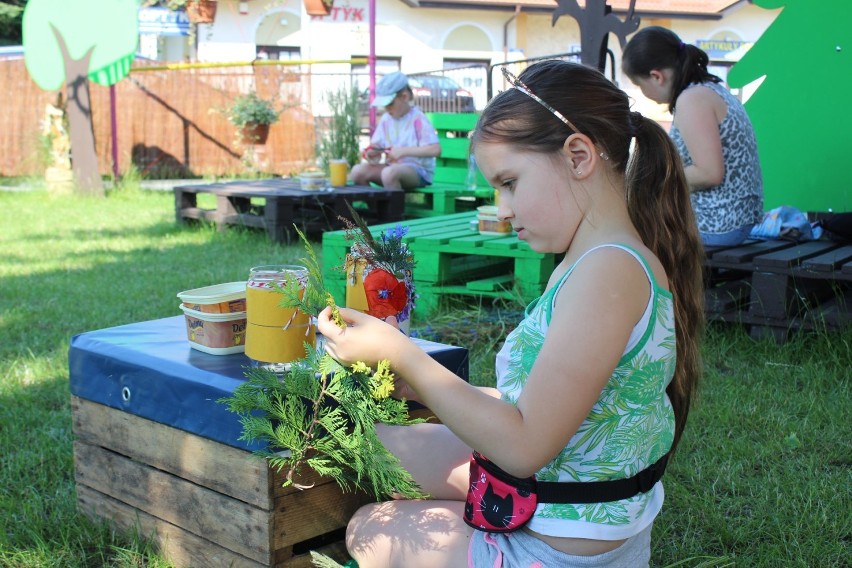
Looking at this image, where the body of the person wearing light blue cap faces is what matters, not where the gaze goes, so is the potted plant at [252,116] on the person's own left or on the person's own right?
on the person's own right

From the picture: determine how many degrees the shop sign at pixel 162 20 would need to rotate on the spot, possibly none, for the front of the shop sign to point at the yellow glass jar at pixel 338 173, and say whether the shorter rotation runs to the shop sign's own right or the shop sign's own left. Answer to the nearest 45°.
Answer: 0° — it already faces it

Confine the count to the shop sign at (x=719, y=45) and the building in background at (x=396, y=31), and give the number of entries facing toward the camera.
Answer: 2

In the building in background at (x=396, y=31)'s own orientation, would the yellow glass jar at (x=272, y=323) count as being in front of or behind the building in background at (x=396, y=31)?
in front

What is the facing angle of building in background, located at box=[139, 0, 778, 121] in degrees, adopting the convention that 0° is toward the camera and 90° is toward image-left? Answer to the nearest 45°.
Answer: approximately 0°

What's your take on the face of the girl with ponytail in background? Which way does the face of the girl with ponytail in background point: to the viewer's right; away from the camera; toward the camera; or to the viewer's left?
to the viewer's left

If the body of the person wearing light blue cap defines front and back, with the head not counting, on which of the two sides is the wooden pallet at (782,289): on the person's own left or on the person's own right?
on the person's own left

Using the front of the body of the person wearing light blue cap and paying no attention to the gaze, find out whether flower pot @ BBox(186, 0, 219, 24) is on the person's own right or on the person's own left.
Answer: on the person's own right
